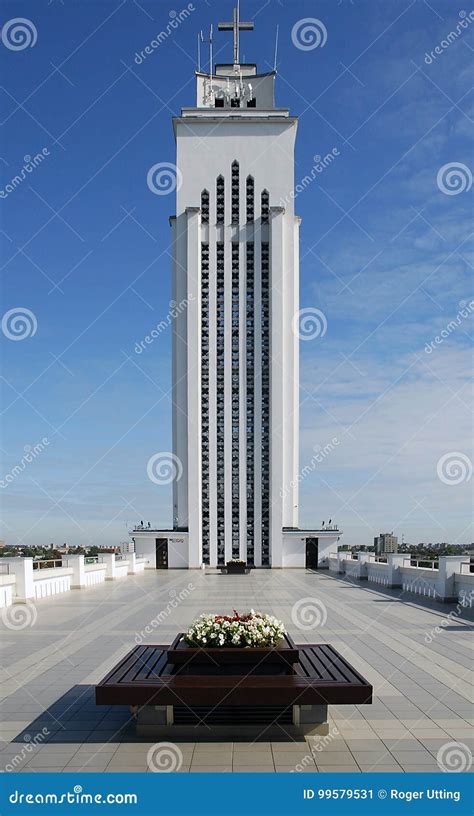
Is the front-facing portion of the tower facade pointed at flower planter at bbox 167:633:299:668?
yes

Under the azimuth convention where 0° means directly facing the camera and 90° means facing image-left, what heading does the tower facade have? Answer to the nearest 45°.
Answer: approximately 0°

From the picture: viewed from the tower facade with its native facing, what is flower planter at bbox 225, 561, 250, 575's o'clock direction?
The flower planter is roughly at 12 o'clock from the tower facade.

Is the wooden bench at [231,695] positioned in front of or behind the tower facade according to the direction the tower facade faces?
in front
